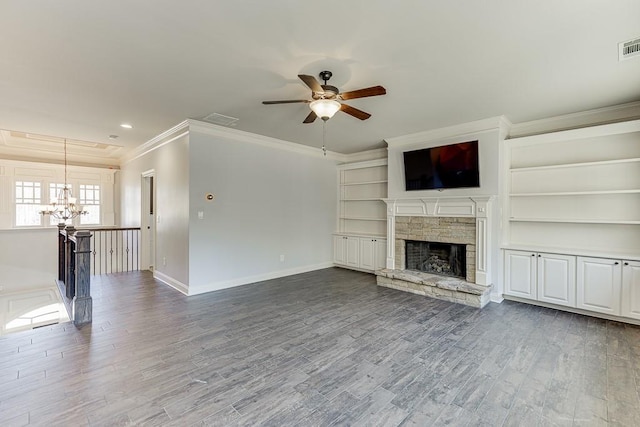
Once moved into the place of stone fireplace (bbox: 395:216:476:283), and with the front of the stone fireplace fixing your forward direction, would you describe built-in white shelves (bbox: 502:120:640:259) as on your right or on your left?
on your left

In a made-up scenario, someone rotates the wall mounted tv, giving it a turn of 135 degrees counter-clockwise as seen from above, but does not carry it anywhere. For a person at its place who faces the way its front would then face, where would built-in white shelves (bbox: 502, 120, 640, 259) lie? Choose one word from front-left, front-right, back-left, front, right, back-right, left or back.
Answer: front

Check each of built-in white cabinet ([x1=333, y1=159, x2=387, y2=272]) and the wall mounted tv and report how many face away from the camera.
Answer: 0

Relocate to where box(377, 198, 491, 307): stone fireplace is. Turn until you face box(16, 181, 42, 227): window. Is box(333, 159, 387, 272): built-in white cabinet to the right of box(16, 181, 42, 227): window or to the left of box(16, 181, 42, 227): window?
right

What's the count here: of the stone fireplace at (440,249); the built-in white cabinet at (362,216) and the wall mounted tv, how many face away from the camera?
0

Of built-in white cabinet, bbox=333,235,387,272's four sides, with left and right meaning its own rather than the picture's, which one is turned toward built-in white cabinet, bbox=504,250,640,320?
left

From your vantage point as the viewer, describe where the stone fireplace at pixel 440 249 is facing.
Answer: facing the viewer and to the left of the viewer

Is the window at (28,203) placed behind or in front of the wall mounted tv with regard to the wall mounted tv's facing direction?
in front

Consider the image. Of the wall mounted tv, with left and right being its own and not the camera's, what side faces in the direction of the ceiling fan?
front

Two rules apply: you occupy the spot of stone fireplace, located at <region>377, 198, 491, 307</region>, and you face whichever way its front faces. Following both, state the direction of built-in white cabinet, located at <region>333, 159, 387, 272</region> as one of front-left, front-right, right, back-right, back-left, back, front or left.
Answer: right

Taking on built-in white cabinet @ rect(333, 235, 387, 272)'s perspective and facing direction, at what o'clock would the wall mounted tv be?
The wall mounted tv is roughly at 9 o'clock from the built-in white cabinet.

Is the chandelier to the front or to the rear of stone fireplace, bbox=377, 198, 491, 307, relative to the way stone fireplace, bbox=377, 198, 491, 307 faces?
to the front

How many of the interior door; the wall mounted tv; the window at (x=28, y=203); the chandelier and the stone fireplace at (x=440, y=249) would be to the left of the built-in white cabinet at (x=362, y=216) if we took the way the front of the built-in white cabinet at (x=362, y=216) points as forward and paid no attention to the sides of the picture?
2

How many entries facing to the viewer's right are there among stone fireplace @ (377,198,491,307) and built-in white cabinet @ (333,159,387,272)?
0
